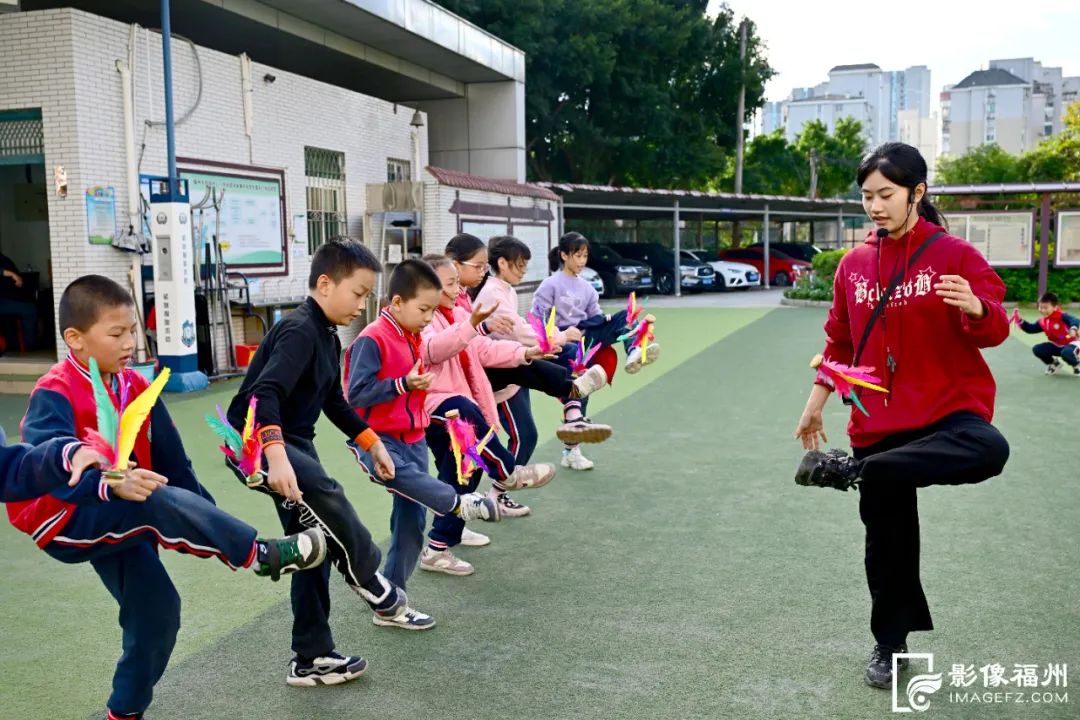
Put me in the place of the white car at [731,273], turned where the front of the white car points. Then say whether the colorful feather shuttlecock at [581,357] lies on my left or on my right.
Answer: on my right

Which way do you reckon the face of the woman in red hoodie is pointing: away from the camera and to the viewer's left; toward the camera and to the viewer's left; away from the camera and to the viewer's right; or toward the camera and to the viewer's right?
toward the camera and to the viewer's left

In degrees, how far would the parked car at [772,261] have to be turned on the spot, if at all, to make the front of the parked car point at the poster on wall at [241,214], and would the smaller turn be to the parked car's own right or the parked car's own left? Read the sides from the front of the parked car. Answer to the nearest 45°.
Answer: approximately 45° to the parked car's own right

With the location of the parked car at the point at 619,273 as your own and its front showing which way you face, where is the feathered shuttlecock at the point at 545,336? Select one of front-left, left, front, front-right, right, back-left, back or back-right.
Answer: front-right

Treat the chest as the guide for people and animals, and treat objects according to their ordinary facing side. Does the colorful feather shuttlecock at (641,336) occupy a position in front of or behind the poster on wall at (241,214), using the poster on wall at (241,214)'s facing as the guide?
in front

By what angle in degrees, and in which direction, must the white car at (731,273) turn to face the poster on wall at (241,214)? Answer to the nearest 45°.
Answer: approximately 45° to its right

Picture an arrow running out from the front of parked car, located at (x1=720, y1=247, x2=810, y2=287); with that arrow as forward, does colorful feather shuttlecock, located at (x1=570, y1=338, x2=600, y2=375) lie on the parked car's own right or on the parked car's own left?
on the parked car's own right

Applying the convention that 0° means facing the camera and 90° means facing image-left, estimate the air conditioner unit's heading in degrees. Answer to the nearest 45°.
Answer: approximately 315°

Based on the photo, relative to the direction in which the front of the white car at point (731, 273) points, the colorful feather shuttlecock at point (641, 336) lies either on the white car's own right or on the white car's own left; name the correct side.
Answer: on the white car's own right

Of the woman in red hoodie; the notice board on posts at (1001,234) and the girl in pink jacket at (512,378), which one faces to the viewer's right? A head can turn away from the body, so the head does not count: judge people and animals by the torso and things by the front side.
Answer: the girl in pink jacket

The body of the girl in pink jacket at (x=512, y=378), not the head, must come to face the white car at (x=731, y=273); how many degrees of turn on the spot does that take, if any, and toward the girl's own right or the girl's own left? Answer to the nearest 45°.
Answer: approximately 90° to the girl's own left

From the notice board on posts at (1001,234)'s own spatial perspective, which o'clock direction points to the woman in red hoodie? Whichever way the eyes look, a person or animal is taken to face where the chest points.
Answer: The woman in red hoodie is roughly at 12 o'clock from the notice board on posts.

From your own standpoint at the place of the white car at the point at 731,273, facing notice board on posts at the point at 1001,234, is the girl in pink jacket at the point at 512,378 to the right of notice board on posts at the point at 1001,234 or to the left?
right

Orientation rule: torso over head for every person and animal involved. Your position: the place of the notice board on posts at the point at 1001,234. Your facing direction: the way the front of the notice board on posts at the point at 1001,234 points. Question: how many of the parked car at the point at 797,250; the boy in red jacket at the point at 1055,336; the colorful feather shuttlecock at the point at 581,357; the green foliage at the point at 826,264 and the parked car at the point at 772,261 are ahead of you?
2

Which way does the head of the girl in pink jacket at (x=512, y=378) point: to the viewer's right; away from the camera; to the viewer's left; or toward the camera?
to the viewer's right

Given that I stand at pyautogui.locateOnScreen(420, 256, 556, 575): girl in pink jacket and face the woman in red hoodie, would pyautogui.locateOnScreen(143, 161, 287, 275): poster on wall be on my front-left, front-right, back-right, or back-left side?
back-left

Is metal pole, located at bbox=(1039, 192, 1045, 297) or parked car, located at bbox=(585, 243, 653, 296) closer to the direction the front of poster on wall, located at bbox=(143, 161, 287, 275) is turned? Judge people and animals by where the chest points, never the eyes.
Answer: the metal pole
